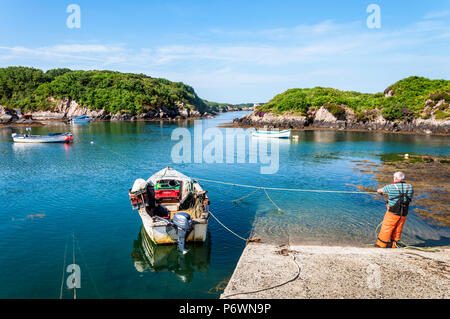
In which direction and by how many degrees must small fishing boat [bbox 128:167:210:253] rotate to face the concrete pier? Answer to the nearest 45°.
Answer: approximately 135° to its right

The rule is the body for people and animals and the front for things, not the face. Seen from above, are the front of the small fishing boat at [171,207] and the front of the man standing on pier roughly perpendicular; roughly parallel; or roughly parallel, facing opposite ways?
roughly parallel

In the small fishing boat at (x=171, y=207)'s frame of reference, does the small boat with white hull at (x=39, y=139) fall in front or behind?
in front

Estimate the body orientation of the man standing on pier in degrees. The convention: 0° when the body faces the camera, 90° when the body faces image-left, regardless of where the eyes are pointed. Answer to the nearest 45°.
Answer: approximately 135°

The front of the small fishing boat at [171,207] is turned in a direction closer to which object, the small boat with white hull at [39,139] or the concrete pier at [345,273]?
the small boat with white hull

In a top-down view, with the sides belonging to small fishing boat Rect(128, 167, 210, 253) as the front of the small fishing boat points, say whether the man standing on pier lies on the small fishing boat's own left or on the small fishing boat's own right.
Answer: on the small fishing boat's own right

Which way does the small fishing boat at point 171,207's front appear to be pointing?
away from the camera

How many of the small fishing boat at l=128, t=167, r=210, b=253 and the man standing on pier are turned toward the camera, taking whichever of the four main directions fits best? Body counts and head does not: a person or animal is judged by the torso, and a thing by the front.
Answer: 0
